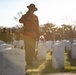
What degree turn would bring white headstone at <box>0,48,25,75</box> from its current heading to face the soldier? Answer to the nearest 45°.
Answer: approximately 180°

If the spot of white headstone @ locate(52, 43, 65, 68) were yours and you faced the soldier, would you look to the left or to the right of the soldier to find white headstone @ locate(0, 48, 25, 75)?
left

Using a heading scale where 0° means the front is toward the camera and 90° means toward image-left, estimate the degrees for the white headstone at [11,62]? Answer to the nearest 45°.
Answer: approximately 0°

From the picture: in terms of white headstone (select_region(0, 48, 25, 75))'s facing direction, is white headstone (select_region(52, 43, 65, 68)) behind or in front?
behind

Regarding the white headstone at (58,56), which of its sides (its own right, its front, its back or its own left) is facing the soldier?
right

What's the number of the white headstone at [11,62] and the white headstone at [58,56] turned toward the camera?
2

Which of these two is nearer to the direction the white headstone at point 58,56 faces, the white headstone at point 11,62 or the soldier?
the white headstone
